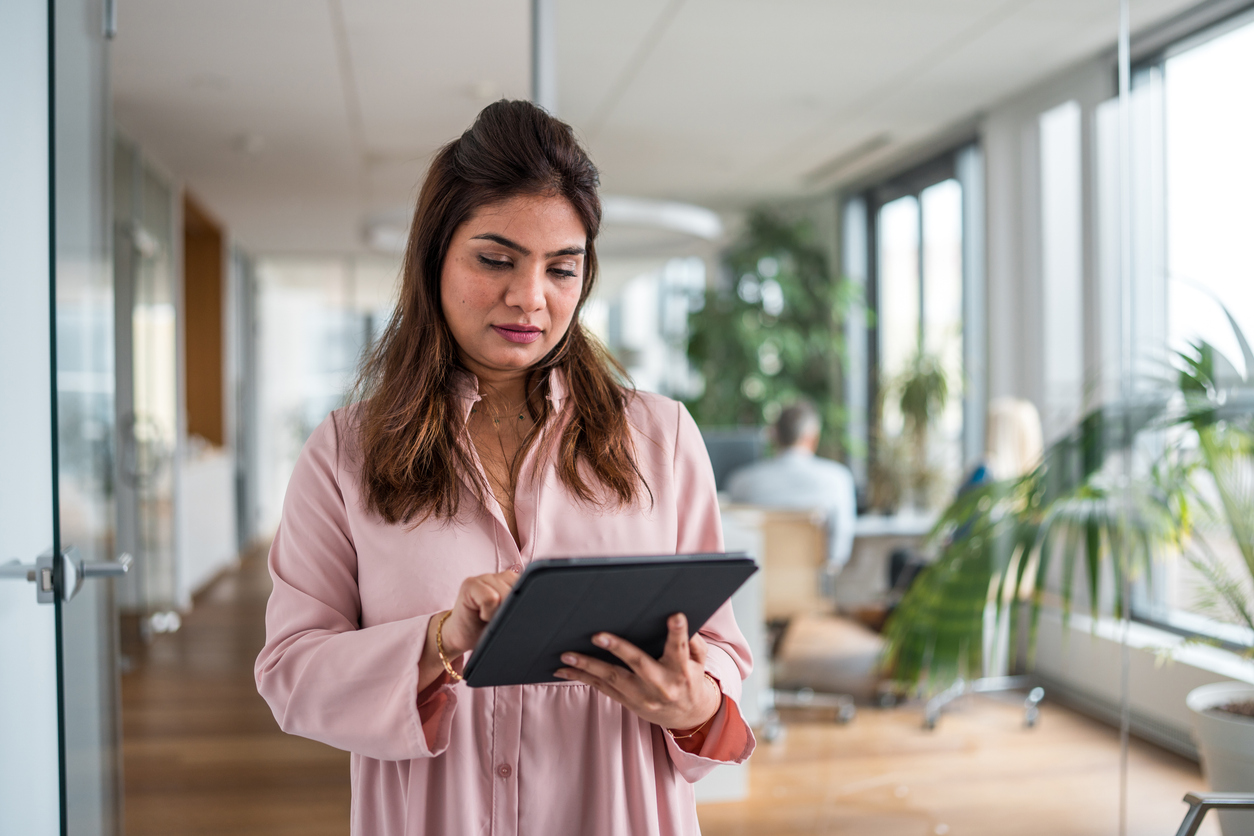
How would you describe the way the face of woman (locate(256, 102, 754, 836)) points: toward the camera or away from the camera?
toward the camera

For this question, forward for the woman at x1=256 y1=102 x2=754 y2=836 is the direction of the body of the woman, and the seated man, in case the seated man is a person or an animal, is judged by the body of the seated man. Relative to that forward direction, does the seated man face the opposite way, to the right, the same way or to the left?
the opposite way

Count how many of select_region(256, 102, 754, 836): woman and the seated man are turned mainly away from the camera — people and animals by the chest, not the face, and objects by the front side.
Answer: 1

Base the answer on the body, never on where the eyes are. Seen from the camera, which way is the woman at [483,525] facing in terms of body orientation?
toward the camera

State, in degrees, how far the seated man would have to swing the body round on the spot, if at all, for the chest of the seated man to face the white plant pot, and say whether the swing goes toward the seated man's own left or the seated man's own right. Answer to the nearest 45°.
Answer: approximately 135° to the seated man's own right

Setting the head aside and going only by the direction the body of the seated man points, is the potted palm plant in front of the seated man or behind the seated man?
behind

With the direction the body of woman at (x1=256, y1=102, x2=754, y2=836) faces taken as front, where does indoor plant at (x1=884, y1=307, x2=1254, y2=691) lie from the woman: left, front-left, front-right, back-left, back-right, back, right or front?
back-left

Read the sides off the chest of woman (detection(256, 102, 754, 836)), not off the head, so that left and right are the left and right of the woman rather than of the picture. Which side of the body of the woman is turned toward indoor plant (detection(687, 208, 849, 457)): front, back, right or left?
back

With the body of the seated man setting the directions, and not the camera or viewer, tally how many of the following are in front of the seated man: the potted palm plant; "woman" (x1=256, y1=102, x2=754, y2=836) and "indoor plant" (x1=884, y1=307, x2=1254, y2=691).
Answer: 0

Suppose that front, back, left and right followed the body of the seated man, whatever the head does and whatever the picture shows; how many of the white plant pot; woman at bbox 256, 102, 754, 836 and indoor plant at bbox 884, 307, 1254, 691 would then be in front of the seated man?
0

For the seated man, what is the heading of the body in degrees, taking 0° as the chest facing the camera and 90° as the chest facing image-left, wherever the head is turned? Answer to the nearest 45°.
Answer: approximately 180°

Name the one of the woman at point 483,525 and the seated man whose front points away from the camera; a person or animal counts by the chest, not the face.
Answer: the seated man

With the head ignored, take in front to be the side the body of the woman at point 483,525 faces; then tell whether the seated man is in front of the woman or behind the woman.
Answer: behind
